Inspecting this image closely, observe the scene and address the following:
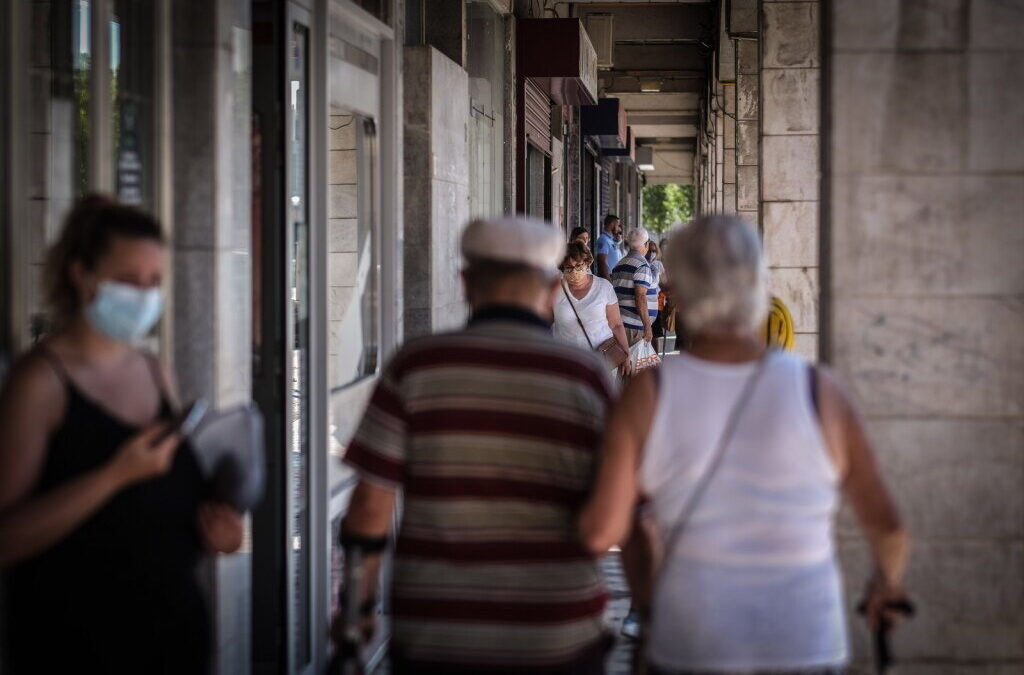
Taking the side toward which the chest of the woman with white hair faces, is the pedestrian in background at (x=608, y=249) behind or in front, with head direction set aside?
in front

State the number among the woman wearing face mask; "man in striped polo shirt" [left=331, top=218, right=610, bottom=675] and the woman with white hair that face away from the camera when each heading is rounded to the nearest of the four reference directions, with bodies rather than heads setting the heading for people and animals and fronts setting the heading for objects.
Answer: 2

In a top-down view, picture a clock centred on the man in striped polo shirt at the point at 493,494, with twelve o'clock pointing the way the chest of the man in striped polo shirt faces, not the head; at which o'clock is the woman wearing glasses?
The woman wearing glasses is roughly at 12 o'clock from the man in striped polo shirt.

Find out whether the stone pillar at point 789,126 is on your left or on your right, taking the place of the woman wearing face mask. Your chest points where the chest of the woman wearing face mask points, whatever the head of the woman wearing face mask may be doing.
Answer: on your left

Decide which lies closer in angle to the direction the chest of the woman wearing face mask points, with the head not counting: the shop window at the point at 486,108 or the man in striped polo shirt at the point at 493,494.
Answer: the man in striped polo shirt

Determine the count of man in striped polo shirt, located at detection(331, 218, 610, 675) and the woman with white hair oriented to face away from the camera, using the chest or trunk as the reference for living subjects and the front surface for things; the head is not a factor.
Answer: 2

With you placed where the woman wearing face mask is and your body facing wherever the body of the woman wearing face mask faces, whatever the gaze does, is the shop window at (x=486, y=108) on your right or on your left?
on your left

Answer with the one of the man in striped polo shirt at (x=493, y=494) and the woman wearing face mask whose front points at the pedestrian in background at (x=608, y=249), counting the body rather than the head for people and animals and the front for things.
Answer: the man in striped polo shirt

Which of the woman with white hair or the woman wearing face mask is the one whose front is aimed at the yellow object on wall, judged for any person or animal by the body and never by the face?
the woman with white hair

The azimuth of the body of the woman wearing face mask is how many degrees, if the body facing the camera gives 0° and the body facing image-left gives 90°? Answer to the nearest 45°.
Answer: approximately 315°

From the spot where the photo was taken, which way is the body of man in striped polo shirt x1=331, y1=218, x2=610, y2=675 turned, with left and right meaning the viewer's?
facing away from the viewer

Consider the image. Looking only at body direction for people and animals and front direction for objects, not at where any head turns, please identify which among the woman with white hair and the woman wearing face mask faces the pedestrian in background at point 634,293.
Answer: the woman with white hair

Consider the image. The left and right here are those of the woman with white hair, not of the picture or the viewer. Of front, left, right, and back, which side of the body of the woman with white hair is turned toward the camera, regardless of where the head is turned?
back
